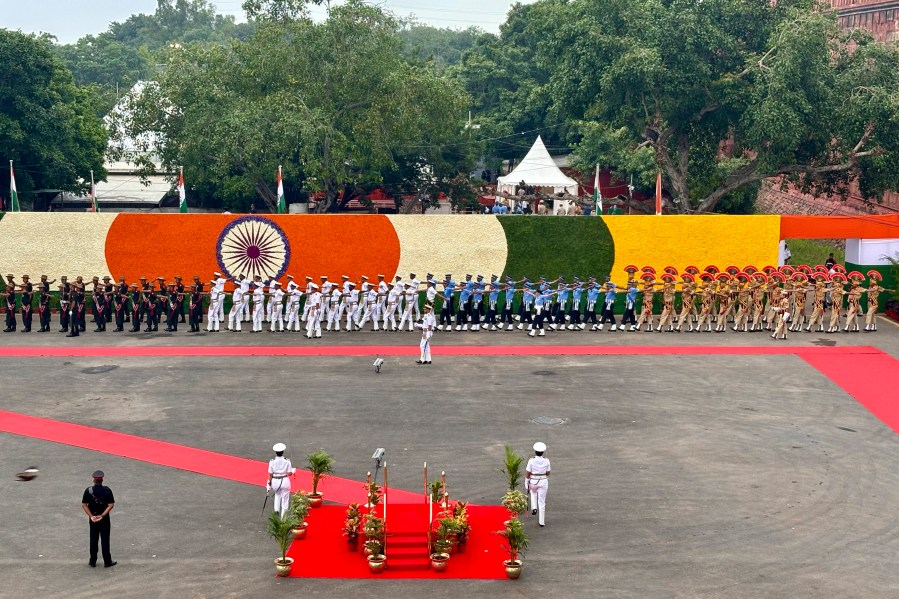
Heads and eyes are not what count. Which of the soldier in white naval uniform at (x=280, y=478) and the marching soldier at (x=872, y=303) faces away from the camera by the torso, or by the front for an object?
the soldier in white naval uniform

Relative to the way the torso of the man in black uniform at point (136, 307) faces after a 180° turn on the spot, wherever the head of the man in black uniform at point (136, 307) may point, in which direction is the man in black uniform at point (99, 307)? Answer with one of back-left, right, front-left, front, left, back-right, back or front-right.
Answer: left

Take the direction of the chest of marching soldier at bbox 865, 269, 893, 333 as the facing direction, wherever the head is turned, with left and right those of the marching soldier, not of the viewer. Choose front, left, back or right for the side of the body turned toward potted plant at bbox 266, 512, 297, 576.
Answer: front

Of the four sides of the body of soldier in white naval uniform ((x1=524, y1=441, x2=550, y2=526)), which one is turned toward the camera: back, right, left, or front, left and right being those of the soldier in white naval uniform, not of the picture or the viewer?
back
